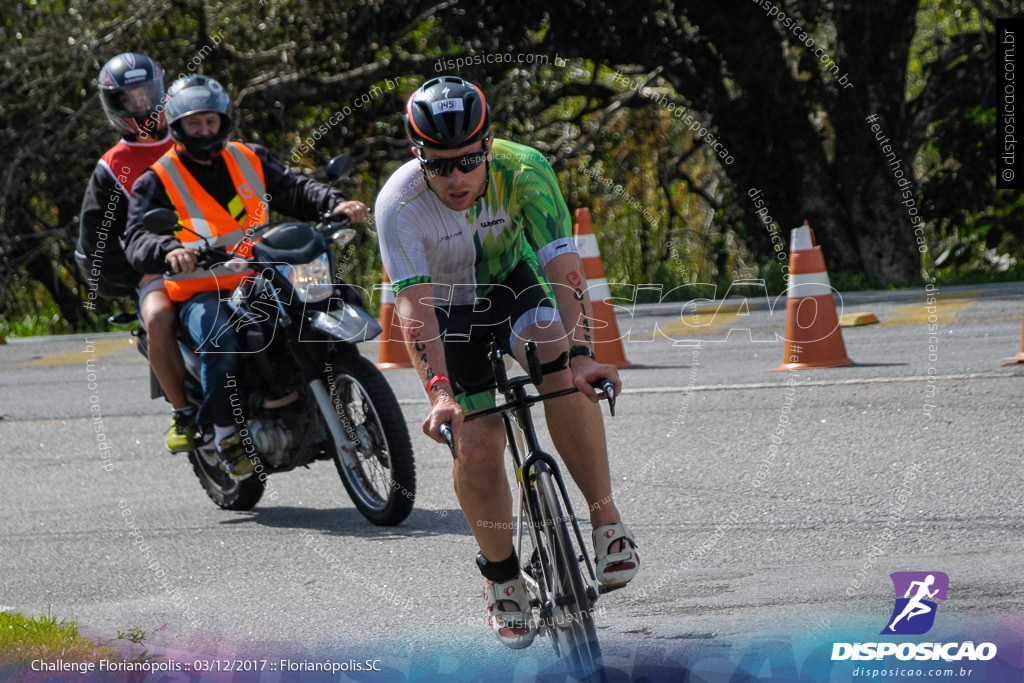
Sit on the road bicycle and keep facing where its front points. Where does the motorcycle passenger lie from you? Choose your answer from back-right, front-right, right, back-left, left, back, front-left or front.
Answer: back-right

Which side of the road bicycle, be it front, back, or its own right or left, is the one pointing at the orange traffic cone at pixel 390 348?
back

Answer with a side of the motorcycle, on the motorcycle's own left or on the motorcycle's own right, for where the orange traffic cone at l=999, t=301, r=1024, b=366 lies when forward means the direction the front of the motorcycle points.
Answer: on the motorcycle's own left

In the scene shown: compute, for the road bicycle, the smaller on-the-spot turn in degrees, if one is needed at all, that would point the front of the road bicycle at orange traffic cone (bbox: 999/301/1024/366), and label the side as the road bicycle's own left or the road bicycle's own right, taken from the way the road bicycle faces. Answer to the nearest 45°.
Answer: approximately 135° to the road bicycle's own left

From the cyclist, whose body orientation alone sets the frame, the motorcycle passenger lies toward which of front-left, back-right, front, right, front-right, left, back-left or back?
back-right

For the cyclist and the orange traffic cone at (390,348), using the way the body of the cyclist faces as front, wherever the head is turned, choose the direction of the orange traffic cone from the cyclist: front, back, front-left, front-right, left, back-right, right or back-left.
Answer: back
